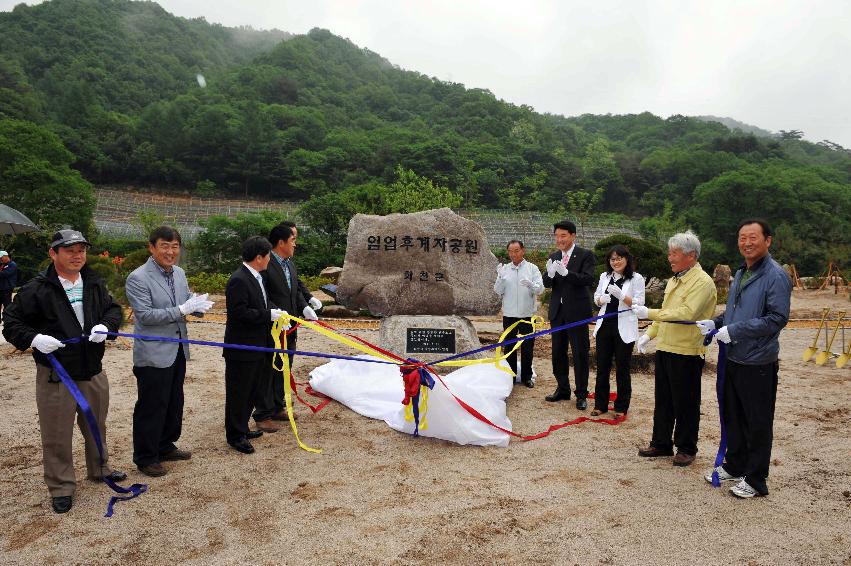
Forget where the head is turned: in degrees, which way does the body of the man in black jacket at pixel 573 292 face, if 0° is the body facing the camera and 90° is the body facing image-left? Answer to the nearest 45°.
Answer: approximately 45°

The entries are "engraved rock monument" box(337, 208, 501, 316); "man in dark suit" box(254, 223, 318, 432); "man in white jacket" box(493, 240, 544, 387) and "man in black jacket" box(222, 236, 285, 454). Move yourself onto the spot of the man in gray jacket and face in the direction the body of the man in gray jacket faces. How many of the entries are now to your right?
0

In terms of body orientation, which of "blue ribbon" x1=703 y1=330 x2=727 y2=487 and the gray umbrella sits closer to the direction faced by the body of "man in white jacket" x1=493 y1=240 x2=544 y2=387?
the blue ribbon

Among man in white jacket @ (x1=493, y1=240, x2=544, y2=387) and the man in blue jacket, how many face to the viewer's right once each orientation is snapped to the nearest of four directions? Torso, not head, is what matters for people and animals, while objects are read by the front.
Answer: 0

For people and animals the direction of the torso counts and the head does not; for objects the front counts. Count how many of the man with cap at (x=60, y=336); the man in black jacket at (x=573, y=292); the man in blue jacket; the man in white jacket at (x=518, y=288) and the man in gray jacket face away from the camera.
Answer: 0

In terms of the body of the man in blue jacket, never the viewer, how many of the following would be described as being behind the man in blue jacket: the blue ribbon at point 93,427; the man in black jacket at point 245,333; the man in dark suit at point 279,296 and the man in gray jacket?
0

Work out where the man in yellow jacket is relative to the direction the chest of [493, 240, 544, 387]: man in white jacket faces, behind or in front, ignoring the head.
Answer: in front

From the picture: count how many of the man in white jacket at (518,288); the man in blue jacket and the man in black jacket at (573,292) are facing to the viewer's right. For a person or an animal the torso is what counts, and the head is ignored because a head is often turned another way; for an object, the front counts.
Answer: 0

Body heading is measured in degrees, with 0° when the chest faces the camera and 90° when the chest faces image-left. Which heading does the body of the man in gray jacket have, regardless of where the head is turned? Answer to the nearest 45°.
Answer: approximately 315°

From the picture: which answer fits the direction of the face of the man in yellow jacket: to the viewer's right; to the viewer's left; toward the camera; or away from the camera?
to the viewer's left

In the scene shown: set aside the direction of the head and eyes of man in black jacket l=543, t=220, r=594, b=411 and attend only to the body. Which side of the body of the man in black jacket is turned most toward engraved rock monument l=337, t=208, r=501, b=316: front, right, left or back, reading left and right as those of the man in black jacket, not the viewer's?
right

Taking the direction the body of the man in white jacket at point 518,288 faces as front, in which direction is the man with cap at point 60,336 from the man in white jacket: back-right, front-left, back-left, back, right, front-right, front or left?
front-right

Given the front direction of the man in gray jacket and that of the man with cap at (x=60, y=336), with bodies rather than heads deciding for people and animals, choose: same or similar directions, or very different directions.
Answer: same or similar directions

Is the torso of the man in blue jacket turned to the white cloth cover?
no

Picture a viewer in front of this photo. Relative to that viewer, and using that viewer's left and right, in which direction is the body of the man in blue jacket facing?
facing the viewer and to the left of the viewer

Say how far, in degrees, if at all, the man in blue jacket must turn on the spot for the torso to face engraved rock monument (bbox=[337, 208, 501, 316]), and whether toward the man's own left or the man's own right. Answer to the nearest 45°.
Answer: approximately 90° to the man's own right

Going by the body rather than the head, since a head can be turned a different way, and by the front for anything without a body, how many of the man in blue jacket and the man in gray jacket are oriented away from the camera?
0

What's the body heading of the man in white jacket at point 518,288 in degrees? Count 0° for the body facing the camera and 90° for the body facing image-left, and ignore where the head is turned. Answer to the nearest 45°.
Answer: approximately 0°
